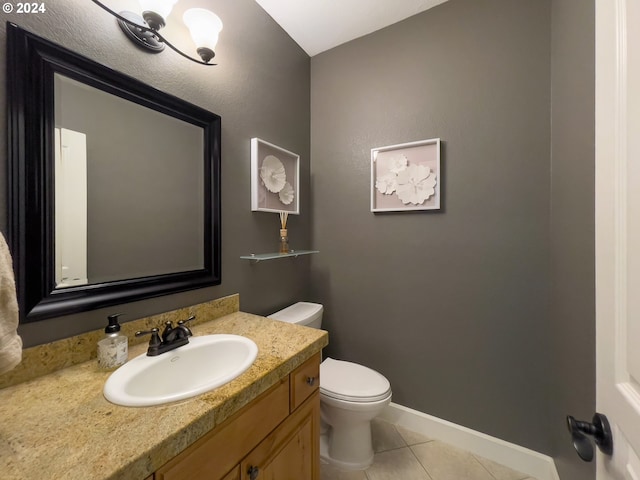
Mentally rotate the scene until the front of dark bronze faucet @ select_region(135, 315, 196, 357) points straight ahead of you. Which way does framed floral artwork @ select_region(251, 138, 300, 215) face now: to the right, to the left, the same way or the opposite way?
the same way

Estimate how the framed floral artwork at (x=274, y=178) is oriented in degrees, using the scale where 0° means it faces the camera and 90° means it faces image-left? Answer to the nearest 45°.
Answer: approximately 315°

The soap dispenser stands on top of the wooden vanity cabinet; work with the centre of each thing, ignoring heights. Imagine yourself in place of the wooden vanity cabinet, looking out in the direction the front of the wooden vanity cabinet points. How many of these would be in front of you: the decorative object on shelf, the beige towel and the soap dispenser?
0

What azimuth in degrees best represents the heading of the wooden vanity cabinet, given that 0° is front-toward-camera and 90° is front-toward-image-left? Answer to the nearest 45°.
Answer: approximately 315°

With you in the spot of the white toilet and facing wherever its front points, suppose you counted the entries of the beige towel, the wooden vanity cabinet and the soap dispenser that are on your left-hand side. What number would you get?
0

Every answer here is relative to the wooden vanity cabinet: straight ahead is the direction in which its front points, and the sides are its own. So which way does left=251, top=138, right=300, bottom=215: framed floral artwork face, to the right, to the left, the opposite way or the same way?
the same way

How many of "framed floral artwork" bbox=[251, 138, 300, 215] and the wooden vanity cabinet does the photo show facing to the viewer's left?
0

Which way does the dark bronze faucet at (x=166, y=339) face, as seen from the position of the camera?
facing the viewer and to the right of the viewer

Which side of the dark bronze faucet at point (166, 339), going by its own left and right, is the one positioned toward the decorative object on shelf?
left

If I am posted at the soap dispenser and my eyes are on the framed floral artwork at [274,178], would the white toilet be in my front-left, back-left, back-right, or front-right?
front-right

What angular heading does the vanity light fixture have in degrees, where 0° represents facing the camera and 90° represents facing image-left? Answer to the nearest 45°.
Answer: approximately 315°

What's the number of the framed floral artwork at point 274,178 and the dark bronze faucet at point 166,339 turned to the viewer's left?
0
